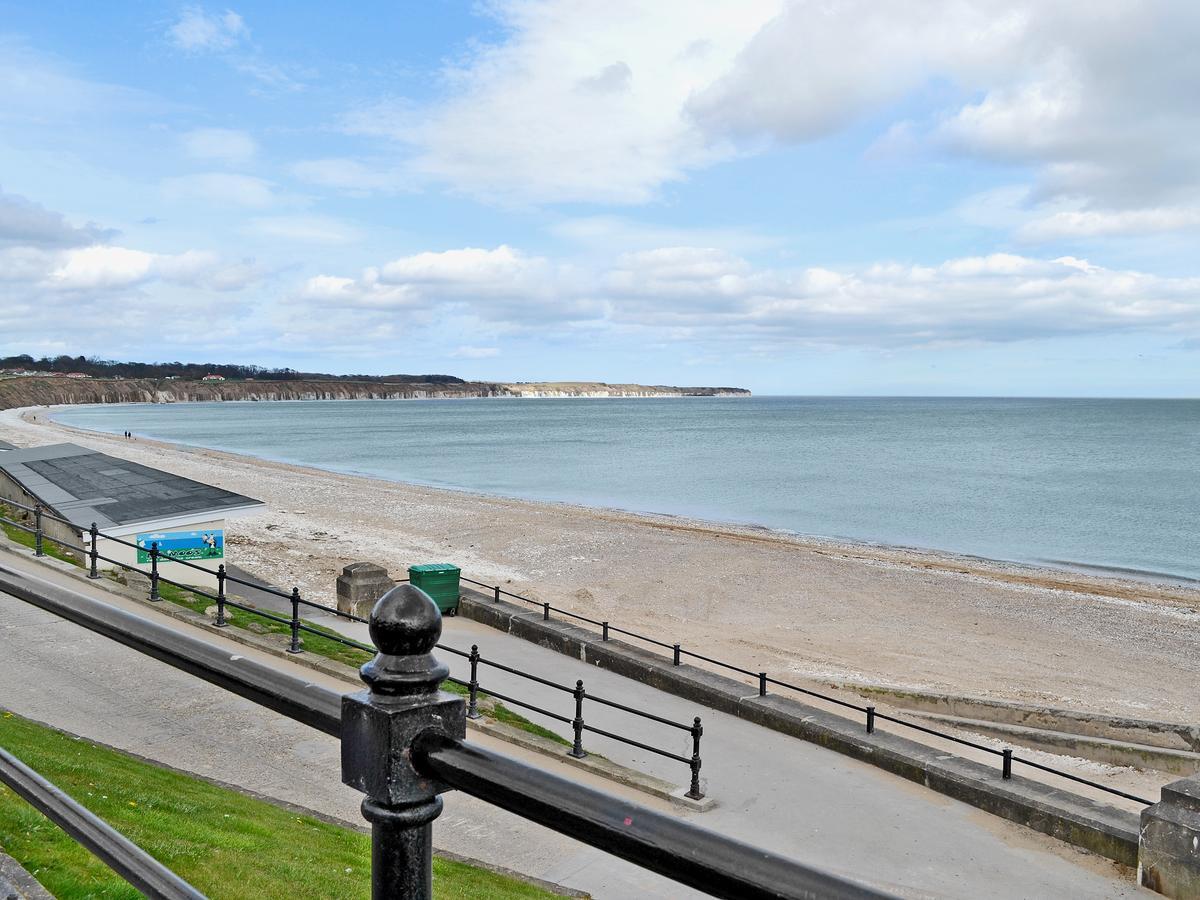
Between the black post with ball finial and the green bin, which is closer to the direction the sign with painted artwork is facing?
the black post with ball finial

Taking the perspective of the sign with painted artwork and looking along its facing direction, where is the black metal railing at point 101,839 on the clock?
The black metal railing is roughly at 12 o'clock from the sign with painted artwork.

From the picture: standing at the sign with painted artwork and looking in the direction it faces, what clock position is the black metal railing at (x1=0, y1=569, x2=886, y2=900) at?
The black metal railing is roughly at 12 o'clock from the sign with painted artwork.

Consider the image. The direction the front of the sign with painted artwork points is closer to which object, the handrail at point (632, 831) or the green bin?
the handrail

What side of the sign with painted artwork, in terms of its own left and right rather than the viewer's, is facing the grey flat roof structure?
back

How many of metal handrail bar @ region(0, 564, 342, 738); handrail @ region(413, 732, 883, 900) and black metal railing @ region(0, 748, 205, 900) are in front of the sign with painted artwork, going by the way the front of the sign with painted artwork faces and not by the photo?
3

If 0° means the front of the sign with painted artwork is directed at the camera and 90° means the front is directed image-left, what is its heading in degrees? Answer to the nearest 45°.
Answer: approximately 0°

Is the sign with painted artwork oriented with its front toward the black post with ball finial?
yes

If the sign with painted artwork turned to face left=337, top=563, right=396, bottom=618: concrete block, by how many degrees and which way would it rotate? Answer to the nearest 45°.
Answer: approximately 45° to its left

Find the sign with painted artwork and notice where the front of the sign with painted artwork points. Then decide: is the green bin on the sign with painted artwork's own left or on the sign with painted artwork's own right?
on the sign with painted artwork's own left

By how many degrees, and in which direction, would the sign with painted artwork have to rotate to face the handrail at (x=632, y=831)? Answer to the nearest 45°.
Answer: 0° — it already faces it

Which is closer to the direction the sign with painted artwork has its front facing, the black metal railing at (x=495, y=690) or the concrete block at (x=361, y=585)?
the black metal railing

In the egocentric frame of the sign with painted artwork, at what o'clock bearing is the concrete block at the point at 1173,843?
The concrete block is roughly at 11 o'clock from the sign with painted artwork.
